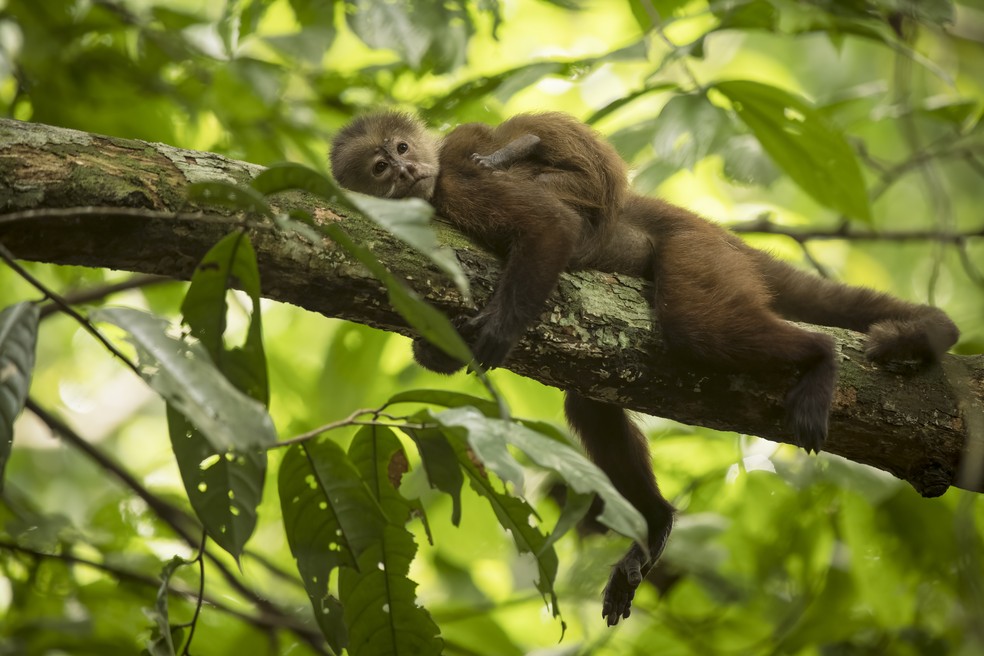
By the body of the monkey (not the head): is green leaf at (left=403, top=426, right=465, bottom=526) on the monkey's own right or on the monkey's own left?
on the monkey's own left

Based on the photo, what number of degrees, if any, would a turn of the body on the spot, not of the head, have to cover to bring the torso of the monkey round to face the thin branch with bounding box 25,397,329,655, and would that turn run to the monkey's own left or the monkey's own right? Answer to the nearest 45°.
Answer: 0° — it already faces it

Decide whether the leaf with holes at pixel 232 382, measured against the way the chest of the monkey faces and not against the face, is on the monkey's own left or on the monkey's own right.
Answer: on the monkey's own left

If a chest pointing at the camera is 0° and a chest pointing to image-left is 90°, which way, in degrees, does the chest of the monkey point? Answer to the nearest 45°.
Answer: approximately 90°

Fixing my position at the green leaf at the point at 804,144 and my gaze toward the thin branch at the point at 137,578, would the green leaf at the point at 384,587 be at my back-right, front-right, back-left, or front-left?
front-left

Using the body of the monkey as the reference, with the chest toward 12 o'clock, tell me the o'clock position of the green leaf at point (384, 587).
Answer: The green leaf is roughly at 10 o'clock from the monkey.

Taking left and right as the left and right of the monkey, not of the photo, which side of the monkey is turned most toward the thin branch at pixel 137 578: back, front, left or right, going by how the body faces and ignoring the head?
front
